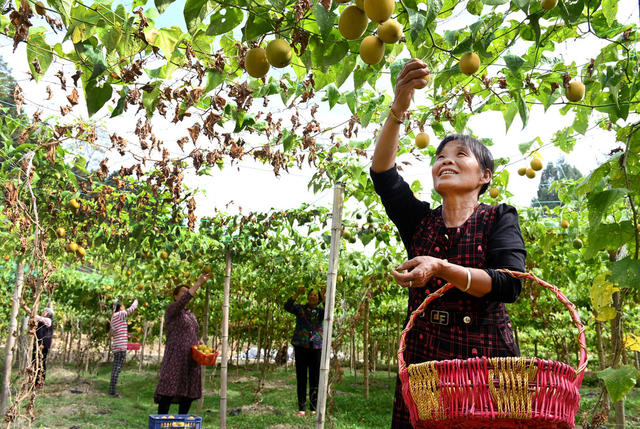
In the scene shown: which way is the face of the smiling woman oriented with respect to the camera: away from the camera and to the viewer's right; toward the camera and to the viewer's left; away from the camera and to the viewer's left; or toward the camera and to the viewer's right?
toward the camera and to the viewer's left

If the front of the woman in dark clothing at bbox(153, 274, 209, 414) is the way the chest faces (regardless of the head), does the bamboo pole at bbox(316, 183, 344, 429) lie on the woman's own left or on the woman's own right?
on the woman's own right

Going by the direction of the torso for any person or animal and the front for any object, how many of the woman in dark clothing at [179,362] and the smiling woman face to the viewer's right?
1

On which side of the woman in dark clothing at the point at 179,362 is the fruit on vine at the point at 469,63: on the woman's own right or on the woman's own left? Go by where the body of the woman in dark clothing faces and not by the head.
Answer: on the woman's own right

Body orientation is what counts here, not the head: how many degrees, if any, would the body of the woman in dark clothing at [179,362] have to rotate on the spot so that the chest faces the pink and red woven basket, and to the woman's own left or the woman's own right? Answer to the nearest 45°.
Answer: approximately 90° to the woman's own right

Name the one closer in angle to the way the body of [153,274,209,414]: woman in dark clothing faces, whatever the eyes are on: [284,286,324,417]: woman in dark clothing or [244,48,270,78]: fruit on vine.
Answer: the woman in dark clothing

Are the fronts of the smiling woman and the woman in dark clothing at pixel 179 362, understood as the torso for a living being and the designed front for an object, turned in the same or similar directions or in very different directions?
very different directions

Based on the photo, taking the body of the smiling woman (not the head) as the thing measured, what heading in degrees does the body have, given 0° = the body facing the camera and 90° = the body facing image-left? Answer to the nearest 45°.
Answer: approximately 45°

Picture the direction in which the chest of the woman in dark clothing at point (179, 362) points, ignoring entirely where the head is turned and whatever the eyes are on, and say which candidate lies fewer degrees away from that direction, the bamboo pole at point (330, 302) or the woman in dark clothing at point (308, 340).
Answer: the woman in dark clothing

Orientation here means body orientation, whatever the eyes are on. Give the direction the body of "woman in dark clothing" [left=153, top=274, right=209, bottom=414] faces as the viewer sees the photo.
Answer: to the viewer's right

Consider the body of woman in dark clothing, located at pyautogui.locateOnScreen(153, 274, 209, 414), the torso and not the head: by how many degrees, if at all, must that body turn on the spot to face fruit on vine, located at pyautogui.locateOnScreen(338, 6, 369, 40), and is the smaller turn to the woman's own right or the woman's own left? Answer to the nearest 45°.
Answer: approximately 90° to the woman's own right

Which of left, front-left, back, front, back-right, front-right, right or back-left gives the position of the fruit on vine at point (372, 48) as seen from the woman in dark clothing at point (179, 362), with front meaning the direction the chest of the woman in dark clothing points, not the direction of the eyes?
right

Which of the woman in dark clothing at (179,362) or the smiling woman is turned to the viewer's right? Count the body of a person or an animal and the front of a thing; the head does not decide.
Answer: the woman in dark clothing

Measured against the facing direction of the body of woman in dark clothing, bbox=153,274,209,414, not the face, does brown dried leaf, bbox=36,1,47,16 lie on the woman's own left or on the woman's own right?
on the woman's own right
